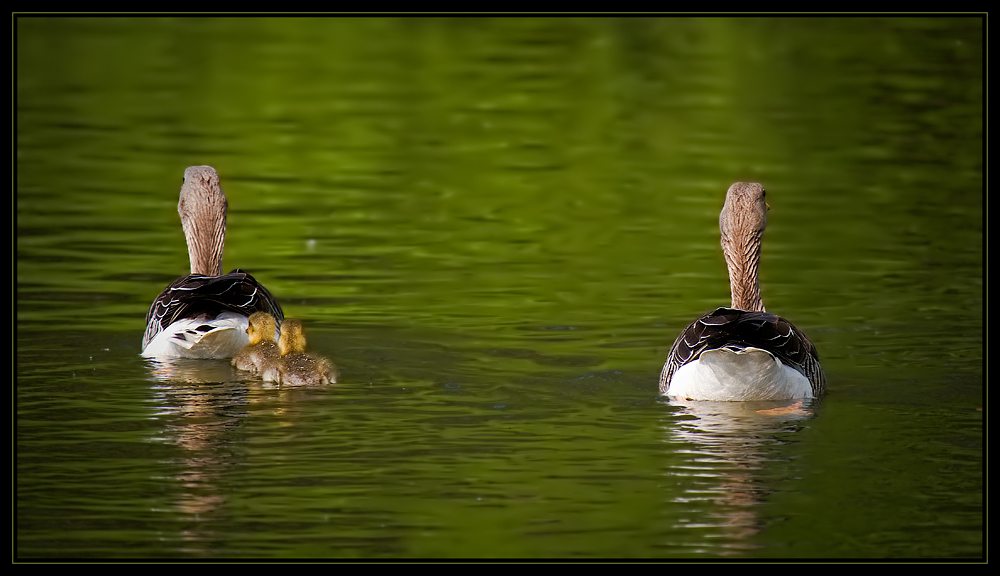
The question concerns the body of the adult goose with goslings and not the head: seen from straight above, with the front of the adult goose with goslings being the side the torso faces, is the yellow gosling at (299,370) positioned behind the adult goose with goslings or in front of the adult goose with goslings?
behind

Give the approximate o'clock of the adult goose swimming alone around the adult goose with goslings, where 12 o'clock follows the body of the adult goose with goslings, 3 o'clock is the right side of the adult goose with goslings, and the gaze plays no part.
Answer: The adult goose swimming alone is roughly at 4 o'clock from the adult goose with goslings.

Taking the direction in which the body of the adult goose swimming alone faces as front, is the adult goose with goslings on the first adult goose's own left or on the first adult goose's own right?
on the first adult goose's own left

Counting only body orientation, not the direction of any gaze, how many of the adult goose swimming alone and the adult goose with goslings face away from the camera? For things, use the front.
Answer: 2

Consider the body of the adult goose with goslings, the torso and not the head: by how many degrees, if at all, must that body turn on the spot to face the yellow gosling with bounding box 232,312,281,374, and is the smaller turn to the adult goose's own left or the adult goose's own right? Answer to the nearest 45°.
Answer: approximately 135° to the adult goose's own right

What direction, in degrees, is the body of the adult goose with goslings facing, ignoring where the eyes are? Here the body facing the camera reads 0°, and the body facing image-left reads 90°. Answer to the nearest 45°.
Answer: approximately 180°

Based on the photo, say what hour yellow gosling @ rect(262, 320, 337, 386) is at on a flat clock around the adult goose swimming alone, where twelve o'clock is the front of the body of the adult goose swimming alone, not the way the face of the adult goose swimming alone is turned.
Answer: The yellow gosling is roughly at 9 o'clock from the adult goose swimming alone.

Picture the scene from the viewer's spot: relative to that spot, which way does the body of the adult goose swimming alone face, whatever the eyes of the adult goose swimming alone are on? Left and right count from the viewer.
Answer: facing away from the viewer

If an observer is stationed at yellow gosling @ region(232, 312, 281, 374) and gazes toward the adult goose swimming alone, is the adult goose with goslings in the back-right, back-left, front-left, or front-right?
back-left
